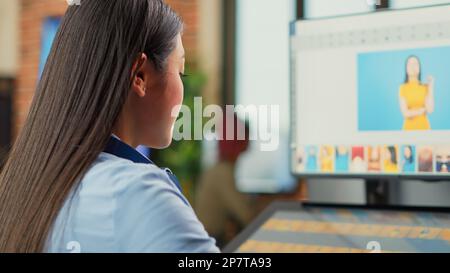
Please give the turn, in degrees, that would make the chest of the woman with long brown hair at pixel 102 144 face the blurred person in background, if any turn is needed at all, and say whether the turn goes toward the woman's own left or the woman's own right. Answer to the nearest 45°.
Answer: approximately 45° to the woman's own left

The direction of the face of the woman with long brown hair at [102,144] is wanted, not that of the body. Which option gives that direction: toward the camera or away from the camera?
away from the camera

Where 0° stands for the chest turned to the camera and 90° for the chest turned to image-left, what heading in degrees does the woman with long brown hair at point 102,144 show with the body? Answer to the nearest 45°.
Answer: approximately 225°
